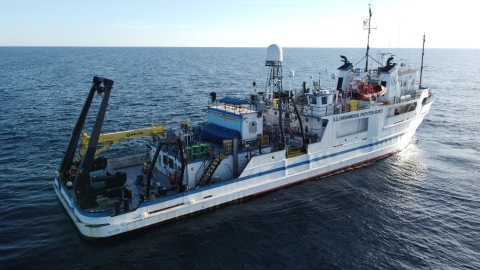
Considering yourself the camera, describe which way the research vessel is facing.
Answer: facing away from the viewer and to the right of the viewer
